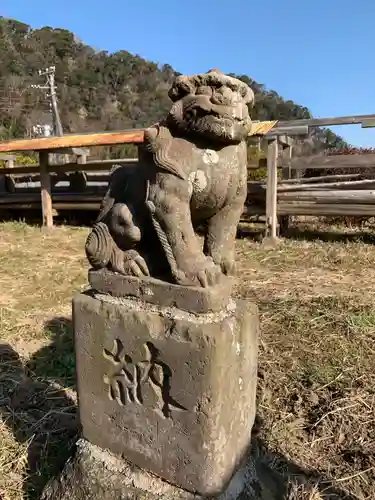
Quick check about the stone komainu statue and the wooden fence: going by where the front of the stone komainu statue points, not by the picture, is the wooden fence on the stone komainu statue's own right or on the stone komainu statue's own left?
on the stone komainu statue's own left

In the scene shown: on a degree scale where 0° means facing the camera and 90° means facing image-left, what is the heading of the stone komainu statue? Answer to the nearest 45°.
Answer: approximately 315°
